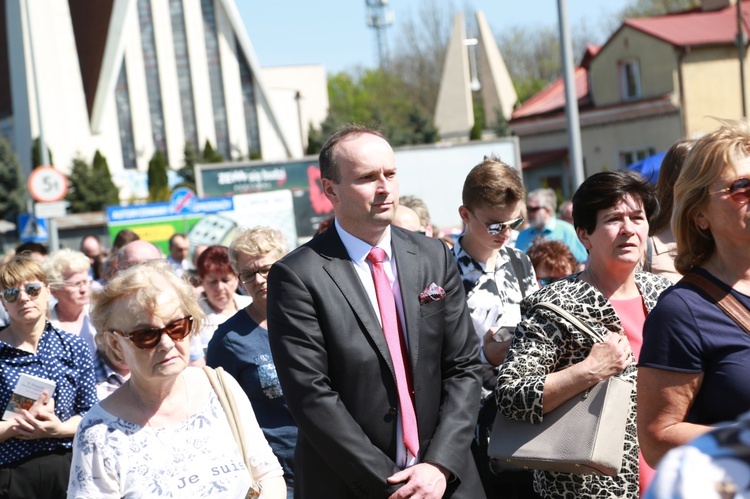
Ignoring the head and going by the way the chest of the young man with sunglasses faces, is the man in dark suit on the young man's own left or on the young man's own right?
on the young man's own right

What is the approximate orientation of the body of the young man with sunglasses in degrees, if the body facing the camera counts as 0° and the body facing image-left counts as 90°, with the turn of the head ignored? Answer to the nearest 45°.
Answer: approximately 315°

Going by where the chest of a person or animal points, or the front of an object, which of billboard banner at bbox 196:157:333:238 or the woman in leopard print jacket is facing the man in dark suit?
the billboard banner

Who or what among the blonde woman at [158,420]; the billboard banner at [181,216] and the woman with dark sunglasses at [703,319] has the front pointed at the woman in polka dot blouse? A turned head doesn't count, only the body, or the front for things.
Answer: the billboard banner

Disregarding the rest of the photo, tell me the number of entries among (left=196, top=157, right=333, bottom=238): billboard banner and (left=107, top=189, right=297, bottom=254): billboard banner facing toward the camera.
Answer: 2

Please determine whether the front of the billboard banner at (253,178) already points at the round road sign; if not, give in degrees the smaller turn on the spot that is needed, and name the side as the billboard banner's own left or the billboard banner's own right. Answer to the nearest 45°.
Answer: approximately 45° to the billboard banner's own right

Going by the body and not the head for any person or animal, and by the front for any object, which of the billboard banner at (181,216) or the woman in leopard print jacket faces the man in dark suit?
the billboard banner
